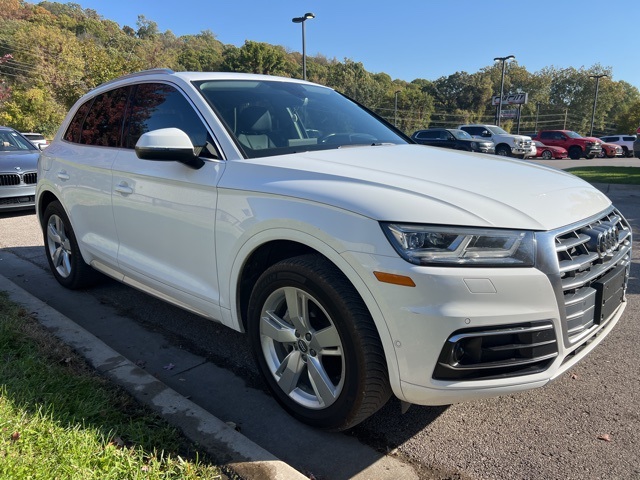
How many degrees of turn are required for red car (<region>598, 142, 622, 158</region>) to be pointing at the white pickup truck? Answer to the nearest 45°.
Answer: approximately 90° to its right

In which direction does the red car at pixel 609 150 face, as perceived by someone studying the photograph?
facing the viewer and to the right of the viewer

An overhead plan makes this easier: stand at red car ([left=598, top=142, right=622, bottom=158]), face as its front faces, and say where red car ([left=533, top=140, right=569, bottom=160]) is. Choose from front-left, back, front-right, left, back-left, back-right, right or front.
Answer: right

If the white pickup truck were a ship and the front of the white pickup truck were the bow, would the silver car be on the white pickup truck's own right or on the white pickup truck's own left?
on the white pickup truck's own right

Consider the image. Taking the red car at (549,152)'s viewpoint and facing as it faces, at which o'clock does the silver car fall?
The silver car is roughly at 2 o'clock from the red car.

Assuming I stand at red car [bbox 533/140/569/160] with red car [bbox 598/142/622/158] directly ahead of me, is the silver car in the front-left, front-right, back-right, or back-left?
back-right

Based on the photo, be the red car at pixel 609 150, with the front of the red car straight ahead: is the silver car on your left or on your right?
on your right

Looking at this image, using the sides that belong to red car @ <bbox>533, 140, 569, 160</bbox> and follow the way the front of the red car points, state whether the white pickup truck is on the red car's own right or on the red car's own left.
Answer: on the red car's own right
